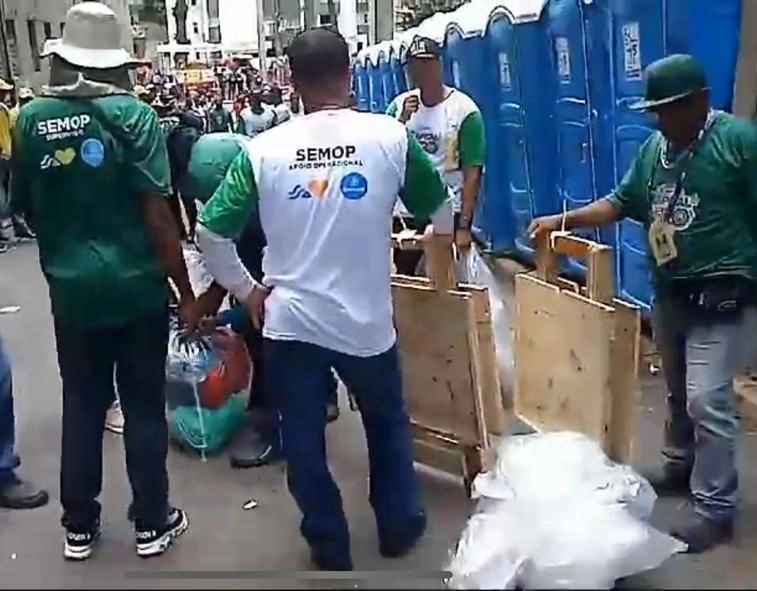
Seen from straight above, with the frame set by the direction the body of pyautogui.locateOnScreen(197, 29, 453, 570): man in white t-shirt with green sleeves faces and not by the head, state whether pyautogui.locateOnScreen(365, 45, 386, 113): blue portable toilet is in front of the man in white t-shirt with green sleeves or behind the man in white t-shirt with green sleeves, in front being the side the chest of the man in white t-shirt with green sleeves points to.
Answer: in front

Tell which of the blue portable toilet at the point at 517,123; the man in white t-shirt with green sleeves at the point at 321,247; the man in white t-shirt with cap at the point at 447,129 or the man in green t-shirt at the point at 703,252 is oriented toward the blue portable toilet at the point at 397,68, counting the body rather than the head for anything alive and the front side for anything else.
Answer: the man in white t-shirt with green sleeves at the point at 321,247

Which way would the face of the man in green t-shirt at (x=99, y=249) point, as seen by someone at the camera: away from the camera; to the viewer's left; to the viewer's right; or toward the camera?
away from the camera

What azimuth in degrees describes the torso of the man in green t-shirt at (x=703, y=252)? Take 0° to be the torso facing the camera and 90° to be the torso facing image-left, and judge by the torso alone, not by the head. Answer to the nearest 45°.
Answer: approximately 45°

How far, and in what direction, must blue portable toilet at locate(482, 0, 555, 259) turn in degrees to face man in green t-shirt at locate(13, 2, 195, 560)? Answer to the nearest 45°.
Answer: approximately 45° to its left

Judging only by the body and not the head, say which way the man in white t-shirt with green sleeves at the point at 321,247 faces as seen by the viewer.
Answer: away from the camera

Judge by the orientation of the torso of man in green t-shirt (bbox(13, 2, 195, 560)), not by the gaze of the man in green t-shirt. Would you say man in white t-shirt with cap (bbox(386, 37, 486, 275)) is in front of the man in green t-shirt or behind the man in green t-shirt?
in front

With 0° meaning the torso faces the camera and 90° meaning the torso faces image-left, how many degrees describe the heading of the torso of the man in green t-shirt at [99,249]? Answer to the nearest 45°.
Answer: approximately 225°

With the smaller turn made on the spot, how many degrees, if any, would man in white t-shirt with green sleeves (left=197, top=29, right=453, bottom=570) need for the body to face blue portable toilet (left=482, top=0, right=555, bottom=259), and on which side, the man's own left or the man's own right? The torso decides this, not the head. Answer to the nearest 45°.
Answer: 0° — they already face it

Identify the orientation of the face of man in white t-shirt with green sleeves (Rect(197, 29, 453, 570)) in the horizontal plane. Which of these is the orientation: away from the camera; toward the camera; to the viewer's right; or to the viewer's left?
away from the camera

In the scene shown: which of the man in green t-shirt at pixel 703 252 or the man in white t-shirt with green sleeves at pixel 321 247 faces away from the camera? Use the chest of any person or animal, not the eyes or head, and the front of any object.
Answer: the man in white t-shirt with green sleeves

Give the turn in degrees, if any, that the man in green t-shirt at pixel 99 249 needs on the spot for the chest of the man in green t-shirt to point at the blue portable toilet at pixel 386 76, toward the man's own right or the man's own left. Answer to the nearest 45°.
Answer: approximately 45° to the man's own left

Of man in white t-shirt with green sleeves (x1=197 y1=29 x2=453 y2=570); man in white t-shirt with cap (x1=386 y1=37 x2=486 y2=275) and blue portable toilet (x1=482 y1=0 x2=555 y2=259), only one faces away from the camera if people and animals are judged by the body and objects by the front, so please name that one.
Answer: man in white t-shirt with green sleeves (x1=197 y1=29 x2=453 y2=570)
